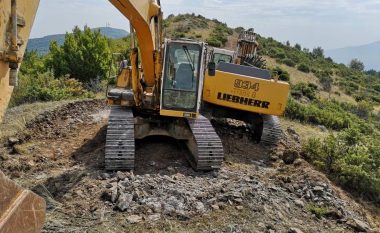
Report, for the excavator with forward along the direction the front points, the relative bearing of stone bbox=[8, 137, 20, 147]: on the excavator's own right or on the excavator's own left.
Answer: on the excavator's own right

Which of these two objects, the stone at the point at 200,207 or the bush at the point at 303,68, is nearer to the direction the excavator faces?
the stone

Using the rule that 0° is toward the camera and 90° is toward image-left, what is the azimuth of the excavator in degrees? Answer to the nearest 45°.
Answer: approximately 0°

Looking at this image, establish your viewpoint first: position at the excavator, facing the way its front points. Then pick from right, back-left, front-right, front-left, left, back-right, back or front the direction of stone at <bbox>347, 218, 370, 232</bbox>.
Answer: front-left

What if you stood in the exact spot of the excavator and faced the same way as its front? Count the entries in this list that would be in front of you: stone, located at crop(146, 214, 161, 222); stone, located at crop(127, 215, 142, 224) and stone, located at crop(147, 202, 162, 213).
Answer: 3
